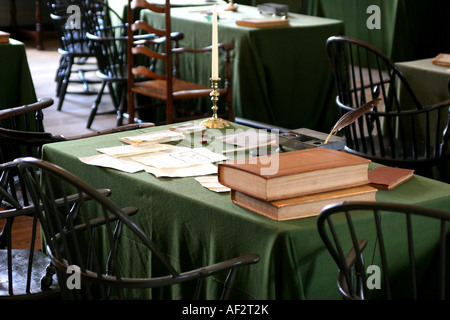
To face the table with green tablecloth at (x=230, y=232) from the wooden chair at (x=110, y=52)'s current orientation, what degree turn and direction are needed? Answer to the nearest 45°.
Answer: approximately 135° to its right

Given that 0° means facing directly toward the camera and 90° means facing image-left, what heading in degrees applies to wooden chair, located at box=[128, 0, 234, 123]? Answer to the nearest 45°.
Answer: approximately 225°

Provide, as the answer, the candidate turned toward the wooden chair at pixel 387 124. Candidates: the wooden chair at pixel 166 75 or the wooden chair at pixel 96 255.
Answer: the wooden chair at pixel 96 255

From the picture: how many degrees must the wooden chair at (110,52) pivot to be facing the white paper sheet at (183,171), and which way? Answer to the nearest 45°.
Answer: approximately 135° to its right

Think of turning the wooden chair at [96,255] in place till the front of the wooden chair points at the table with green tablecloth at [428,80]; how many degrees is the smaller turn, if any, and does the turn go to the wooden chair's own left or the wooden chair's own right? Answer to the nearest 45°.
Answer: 0° — it already faces it

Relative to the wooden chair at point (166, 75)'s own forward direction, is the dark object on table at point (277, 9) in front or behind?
in front

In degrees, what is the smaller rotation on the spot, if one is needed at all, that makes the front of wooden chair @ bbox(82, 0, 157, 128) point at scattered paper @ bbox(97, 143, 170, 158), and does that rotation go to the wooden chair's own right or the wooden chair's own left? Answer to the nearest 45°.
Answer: approximately 135° to the wooden chair's own right

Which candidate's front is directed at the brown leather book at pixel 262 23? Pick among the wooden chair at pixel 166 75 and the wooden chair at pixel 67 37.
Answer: the wooden chair at pixel 166 75

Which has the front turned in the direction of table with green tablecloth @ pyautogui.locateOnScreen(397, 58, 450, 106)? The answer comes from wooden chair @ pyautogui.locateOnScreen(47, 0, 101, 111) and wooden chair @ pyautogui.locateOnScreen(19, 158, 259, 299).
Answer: wooden chair @ pyautogui.locateOnScreen(19, 158, 259, 299)
